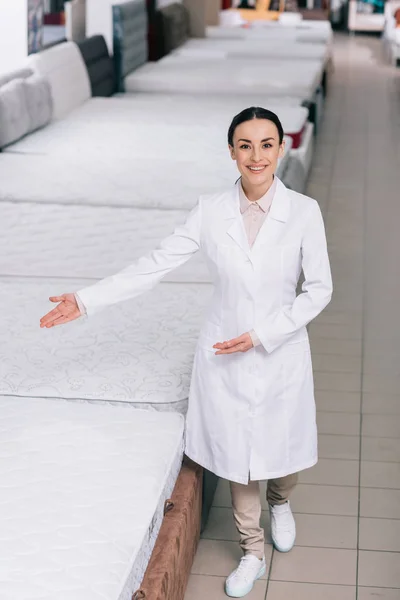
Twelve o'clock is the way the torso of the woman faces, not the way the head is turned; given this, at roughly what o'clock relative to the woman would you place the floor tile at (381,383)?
The floor tile is roughly at 7 o'clock from the woman.

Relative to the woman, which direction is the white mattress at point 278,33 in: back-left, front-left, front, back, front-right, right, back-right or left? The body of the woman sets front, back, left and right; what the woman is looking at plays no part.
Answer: back

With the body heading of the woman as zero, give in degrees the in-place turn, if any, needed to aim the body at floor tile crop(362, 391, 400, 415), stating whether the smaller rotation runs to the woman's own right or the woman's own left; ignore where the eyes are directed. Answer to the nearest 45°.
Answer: approximately 135° to the woman's own left

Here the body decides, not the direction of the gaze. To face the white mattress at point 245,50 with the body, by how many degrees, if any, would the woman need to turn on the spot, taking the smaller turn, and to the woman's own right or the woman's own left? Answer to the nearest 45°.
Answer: approximately 180°

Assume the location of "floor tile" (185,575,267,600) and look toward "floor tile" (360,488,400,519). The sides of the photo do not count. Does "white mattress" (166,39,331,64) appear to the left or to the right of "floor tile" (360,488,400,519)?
left

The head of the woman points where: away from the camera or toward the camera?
toward the camera

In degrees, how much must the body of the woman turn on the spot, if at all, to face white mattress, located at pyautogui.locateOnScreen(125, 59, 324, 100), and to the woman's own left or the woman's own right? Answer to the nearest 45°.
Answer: approximately 180°

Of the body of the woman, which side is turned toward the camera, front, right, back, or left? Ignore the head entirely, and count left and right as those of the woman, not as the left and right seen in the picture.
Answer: front

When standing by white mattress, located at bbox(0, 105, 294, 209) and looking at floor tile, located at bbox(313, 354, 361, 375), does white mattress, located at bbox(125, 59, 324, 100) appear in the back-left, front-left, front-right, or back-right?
back-left

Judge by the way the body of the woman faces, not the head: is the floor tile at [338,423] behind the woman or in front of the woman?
behind

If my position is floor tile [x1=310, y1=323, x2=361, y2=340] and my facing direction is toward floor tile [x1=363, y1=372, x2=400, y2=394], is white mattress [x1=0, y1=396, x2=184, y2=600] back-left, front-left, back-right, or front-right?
front-right

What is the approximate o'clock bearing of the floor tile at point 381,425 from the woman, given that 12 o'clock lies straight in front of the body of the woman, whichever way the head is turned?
The floor tile is roughly at 7 o'clock from the woman.
